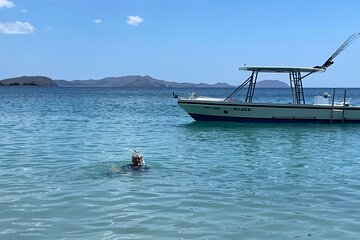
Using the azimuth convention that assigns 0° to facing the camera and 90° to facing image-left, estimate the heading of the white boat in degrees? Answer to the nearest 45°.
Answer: approximately 90°

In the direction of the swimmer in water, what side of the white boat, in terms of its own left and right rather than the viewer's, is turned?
left
